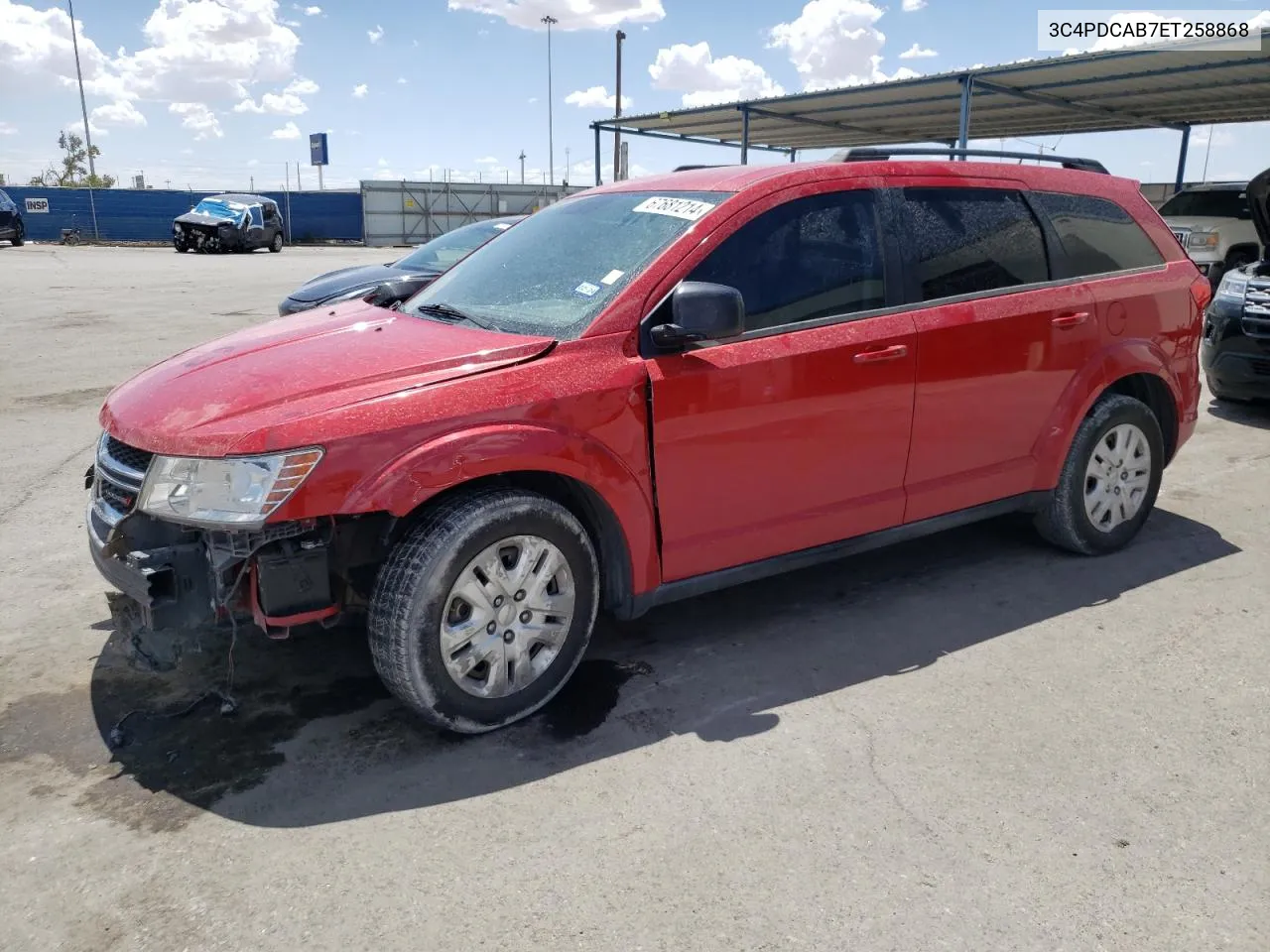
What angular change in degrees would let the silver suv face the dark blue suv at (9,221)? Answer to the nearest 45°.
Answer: approximately 45° to its right

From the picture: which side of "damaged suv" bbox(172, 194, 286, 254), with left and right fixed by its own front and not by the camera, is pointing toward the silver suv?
left

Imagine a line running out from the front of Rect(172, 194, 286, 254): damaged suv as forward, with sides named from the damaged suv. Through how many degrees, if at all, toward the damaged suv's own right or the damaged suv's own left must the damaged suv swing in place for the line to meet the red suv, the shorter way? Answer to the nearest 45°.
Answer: approximately 45° to the damaged suv's own left

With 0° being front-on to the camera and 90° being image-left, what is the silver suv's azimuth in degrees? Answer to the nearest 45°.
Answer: approximately 45°

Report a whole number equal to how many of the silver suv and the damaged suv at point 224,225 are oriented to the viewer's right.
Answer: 0

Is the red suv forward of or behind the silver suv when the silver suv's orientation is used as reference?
forward
